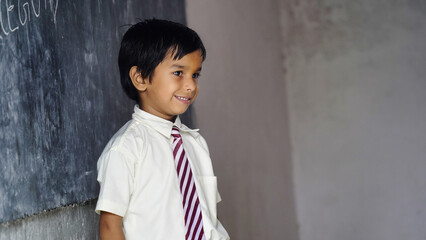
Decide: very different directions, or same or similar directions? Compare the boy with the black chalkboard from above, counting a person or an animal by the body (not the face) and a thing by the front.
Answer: same or similar directions

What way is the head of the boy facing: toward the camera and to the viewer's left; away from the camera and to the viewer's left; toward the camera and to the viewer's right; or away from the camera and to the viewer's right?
toward the camera and to the viewer's right

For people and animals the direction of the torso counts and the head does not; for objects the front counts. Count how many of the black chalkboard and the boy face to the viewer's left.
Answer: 0

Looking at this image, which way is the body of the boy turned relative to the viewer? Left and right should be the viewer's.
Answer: facing the viewer and to the right of the viewer
